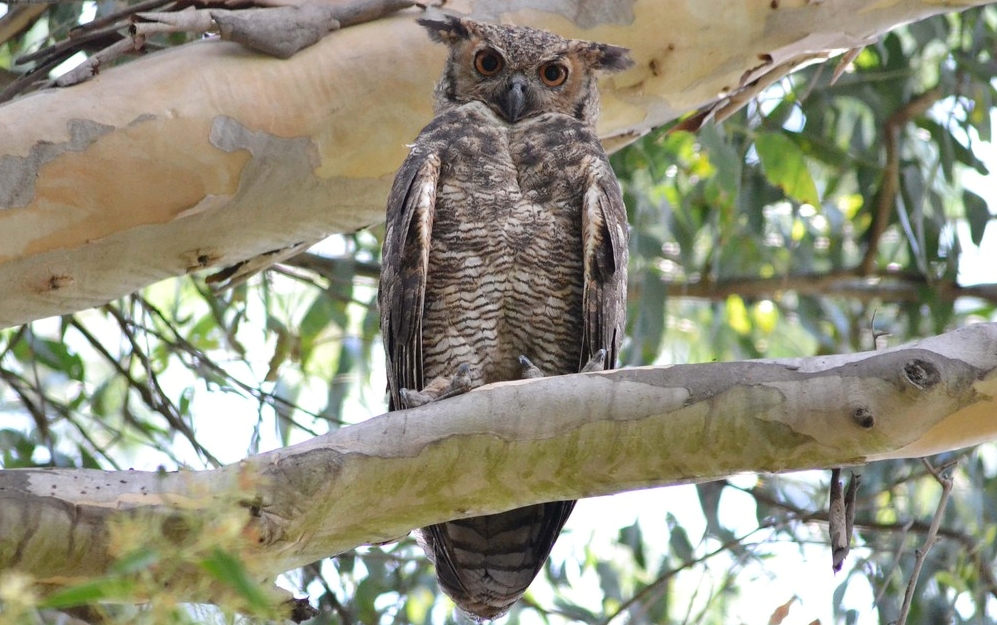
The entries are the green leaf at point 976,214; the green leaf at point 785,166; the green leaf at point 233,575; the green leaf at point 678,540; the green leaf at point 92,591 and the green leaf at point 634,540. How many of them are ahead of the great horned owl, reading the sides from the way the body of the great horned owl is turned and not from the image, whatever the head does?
2

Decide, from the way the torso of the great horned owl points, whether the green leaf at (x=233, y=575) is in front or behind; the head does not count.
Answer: in front

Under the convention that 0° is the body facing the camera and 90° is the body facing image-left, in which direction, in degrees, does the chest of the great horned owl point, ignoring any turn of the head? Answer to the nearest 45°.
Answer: approximately 0°

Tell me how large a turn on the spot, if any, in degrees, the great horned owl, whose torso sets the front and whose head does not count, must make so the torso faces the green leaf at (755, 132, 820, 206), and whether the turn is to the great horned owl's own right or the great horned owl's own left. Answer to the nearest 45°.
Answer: approximately 135° to the great horned owl's own left

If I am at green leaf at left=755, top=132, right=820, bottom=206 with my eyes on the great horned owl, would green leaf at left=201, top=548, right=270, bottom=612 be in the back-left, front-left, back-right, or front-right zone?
front-left

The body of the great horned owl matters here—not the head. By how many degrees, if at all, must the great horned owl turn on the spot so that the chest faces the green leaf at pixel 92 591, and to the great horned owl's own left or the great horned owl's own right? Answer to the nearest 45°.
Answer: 0° — it already faces it

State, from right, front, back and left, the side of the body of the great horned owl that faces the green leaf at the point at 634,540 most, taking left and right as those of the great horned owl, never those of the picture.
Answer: back

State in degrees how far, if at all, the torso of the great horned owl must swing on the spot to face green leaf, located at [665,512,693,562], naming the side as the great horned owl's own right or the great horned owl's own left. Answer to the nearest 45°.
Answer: approximately 180°

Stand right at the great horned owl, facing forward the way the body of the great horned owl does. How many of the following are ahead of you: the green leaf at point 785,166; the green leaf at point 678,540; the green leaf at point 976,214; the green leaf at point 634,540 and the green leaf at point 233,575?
1
